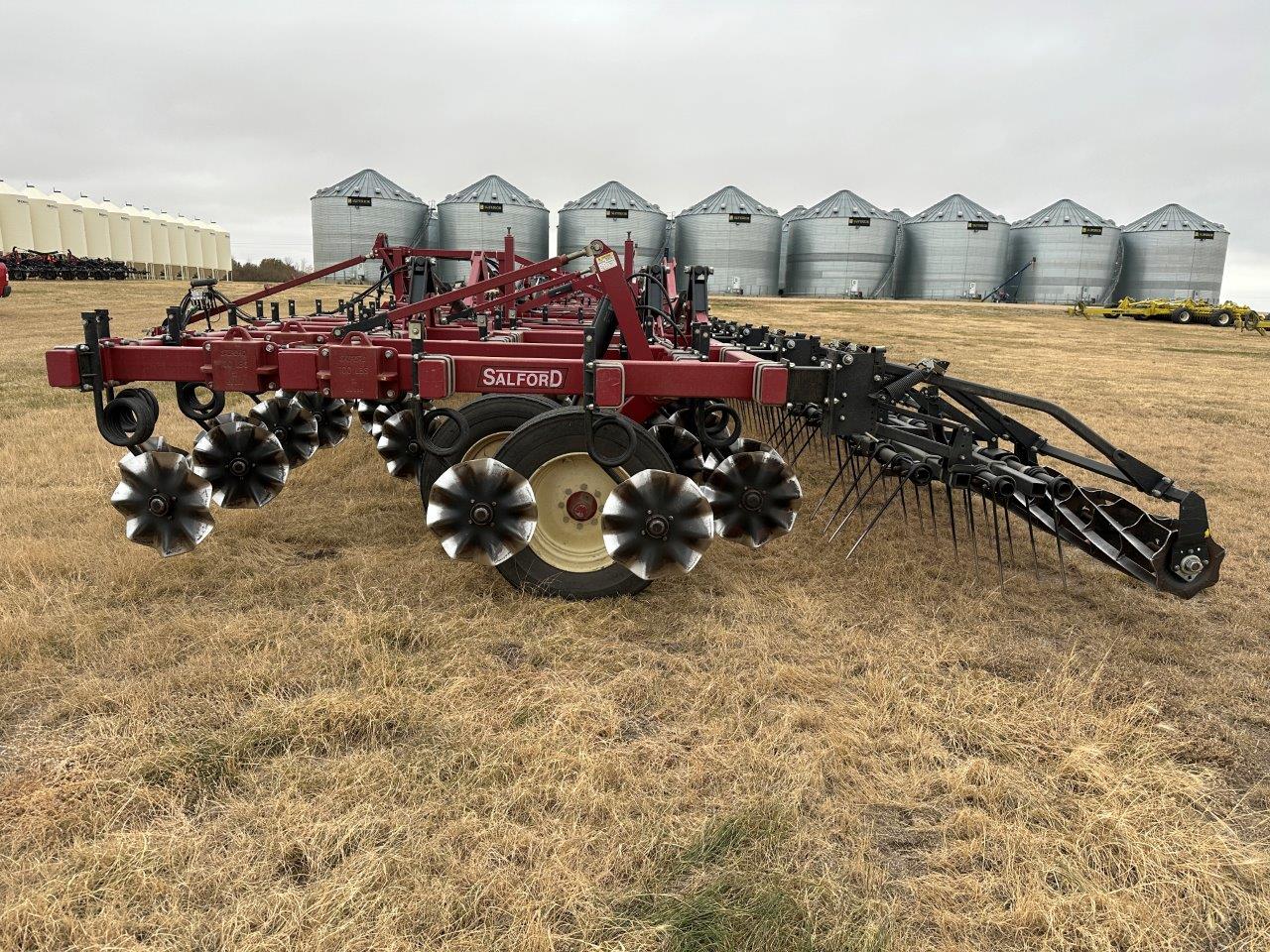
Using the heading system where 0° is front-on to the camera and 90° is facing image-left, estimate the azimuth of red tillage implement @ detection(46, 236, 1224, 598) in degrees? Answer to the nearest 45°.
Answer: approximately 90°

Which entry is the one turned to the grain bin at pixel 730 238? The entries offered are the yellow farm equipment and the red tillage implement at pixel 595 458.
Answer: the yellow farm equipment

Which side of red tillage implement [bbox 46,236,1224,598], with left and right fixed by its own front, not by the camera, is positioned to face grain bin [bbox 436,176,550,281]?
right

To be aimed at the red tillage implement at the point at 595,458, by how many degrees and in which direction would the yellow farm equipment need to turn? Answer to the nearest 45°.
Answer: approximately 90° to its left

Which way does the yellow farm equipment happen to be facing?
to the viewer's left

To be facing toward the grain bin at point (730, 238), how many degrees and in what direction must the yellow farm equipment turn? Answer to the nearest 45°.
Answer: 0° — it already faces it

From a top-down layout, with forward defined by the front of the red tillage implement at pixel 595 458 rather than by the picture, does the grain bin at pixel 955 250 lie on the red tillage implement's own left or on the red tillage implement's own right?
on the red tillage implement's own right

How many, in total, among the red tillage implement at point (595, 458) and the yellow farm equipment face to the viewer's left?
2

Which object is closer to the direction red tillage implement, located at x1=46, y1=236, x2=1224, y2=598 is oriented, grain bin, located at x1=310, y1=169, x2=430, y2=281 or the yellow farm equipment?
the grain bin

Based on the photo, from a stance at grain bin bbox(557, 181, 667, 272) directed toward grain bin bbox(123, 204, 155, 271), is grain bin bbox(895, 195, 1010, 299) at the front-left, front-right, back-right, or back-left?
back-right

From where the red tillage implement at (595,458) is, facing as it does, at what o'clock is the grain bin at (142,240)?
The grain bin is roughly at 2 o'clock from the red tillage implement.
